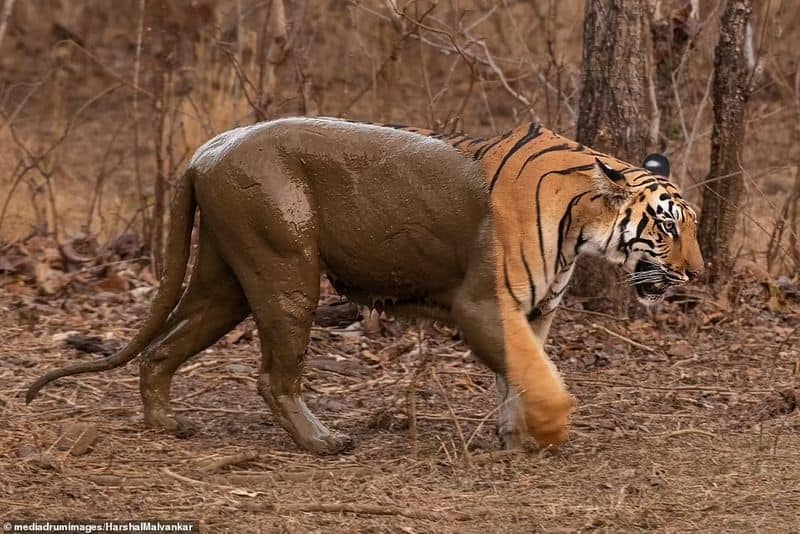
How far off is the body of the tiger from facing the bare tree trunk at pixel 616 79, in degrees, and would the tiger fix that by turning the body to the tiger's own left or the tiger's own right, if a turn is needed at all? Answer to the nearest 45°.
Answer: approximately 45° to the tiger's own left

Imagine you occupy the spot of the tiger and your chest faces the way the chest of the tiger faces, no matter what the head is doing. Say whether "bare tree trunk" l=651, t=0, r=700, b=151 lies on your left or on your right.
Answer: on your left

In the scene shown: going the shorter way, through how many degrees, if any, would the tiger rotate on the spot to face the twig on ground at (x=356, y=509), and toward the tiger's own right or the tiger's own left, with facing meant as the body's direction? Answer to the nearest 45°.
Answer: approximately 90° to the tiger's own right

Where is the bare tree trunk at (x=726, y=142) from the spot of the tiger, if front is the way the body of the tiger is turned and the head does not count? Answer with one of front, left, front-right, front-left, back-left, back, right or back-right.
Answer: front-left

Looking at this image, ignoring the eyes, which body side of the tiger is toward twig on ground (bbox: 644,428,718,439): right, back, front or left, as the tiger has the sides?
front

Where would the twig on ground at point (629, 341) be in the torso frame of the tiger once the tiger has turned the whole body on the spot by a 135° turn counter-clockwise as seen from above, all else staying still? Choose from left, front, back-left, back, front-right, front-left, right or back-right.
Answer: right

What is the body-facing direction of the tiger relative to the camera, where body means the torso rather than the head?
to the viewer's right

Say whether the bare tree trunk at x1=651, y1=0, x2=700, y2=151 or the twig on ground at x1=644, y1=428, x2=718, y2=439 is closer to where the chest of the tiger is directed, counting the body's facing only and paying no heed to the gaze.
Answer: the twig on ground

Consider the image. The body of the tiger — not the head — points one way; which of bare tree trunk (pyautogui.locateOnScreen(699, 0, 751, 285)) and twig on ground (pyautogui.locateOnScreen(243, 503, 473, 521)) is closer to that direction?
the bare tree trunk
